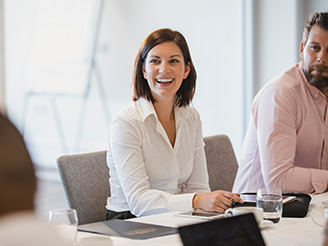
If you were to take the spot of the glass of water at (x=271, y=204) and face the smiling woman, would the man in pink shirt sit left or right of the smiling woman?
right

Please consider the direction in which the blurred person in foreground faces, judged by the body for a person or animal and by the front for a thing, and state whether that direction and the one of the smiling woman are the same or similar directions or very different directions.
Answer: very different directions

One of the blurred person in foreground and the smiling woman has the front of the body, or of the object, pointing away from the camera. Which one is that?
the blurred person in foreground

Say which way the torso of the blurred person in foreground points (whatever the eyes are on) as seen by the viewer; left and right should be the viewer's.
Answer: facing away from the viewer

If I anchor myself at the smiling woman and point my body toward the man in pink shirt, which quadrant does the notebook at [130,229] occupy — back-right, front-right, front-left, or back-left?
back-right

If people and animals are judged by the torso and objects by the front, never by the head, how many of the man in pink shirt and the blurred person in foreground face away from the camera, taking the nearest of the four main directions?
1
